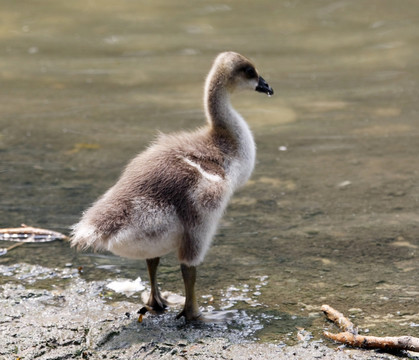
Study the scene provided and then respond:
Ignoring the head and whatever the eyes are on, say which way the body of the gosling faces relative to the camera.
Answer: to the viewer's right

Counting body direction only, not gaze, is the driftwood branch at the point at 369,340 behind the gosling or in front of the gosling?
in front

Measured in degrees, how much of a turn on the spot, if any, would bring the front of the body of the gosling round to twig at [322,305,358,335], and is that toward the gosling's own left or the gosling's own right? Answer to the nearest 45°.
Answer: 0° — it already faces it
